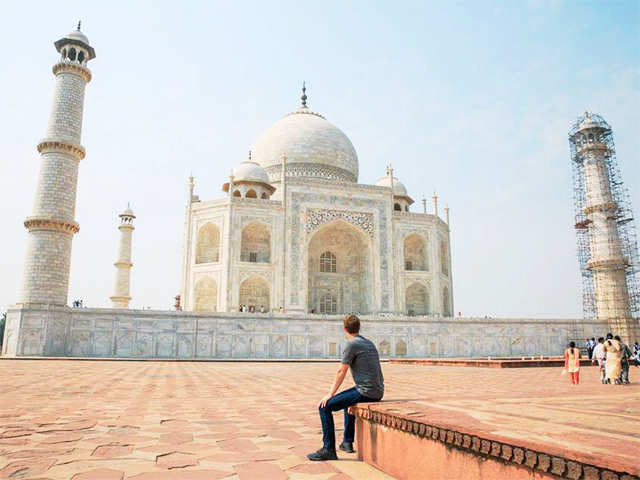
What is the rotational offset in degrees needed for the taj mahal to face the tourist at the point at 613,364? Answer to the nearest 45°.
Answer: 0° — it already faces them

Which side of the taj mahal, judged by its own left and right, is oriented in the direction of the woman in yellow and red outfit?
front

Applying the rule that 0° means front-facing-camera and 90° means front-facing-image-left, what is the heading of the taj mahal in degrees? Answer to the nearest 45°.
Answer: approximately 0°

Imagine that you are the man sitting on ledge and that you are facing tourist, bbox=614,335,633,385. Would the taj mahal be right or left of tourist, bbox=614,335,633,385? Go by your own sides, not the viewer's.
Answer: left

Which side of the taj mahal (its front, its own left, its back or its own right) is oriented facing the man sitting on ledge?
front

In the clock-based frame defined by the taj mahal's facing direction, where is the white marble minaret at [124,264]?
The white marble minaret is roughly at 4 o'clock from the taj mahal.

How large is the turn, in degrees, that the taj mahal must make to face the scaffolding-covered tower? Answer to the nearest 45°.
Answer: approximately 90° to its left

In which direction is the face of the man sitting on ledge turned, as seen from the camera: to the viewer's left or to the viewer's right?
to the viewer's left

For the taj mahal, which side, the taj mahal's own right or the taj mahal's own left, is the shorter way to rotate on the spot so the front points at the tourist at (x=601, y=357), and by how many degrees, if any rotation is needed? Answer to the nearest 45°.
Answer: approximately 45° to the taj mahal's own left
